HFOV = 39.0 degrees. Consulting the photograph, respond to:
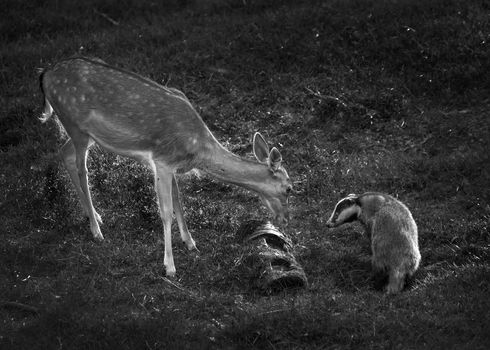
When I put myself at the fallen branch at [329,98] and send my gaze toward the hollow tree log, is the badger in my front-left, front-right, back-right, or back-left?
front-left

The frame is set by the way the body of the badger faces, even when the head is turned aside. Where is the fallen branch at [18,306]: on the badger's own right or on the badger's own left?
on the badger's own left

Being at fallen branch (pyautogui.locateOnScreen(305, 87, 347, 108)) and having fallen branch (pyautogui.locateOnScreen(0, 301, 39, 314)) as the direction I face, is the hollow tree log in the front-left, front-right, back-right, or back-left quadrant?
front-left

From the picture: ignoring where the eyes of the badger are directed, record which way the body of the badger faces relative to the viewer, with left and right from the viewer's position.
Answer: facing away from the viewer and to the left of the viewer

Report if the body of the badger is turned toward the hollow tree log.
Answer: no

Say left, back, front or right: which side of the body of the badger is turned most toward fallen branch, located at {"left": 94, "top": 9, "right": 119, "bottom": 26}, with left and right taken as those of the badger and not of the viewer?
front

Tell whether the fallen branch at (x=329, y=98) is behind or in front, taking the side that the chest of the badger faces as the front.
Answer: in front

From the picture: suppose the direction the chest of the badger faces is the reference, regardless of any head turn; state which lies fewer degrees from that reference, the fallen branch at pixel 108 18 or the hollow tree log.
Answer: the fallen branch
